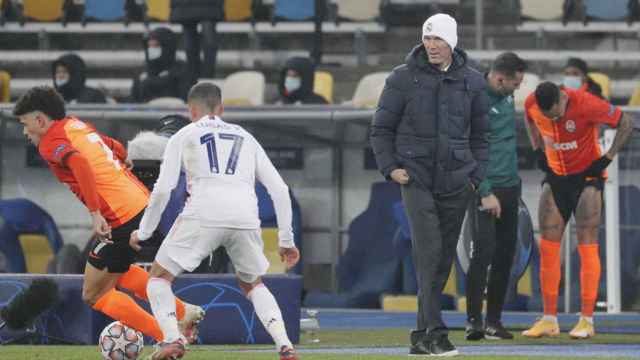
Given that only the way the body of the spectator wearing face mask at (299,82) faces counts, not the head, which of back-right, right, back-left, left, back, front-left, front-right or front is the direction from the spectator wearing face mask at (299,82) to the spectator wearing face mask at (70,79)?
front-right

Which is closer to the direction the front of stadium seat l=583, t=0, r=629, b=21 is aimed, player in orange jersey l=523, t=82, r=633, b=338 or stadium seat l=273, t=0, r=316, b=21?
the player in orange jersey

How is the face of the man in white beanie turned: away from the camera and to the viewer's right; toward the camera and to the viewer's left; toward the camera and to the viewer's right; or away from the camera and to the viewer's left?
toward the camera and to the viewer's left

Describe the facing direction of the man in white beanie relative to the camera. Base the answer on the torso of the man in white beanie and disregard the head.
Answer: toward the camera

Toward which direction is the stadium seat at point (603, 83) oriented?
toward the camera

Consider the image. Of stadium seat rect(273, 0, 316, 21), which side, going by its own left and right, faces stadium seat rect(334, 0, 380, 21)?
left

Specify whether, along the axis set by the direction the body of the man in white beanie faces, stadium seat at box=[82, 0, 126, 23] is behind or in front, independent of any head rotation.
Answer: behind

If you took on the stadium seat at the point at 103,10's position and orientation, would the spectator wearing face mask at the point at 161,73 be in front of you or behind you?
in front

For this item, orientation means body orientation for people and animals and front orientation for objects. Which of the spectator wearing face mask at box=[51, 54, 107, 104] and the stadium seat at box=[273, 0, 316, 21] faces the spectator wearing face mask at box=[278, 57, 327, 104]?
the stadium seat

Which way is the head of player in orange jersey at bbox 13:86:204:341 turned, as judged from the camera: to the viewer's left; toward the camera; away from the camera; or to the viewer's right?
to the viewer's left

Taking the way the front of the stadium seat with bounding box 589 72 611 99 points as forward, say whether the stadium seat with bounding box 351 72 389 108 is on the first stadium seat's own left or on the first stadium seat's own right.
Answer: on the first stadium seat's own right

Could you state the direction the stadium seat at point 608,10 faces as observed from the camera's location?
facing the viewer

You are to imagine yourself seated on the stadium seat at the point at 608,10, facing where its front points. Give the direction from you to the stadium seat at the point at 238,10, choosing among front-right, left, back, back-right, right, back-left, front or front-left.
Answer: right

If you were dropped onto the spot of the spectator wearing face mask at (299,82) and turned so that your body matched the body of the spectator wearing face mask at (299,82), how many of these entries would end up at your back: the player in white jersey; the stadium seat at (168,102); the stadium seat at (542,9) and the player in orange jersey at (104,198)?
1

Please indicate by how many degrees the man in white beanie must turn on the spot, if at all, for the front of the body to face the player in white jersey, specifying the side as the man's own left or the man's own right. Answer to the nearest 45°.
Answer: approximately 45° to the man's own right

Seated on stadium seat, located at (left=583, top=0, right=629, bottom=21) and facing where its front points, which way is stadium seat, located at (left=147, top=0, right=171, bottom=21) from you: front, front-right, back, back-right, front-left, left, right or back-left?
right

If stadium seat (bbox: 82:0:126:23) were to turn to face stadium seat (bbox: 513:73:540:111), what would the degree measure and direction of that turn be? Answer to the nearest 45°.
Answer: approximately 45° to its left
